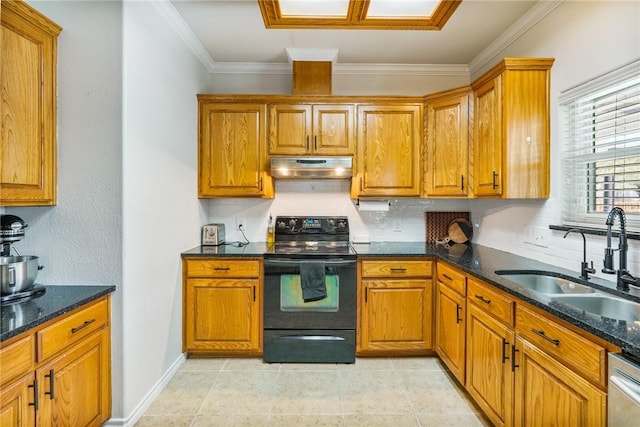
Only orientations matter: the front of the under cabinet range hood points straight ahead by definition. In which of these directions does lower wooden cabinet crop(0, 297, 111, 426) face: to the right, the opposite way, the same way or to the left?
to the left

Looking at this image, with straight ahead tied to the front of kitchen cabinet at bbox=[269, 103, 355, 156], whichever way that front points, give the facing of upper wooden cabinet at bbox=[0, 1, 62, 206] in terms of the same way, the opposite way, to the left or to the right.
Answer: to the left

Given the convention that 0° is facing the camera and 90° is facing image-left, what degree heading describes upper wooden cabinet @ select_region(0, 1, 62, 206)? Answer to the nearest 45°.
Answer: approximately 315°

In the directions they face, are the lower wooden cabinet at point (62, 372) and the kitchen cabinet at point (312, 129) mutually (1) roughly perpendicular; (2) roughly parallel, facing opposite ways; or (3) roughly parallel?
roughly perpendicular

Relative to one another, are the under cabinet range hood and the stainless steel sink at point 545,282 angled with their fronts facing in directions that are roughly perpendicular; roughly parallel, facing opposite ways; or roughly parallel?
roughly perpendicular

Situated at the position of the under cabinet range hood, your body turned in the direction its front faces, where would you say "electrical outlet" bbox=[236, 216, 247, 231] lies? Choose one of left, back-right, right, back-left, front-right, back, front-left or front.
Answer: back-right

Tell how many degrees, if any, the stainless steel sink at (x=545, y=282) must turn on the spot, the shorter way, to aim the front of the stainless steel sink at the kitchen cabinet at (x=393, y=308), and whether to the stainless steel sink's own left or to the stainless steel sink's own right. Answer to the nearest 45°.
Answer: approximately 45° to the stainless steel sink's own right

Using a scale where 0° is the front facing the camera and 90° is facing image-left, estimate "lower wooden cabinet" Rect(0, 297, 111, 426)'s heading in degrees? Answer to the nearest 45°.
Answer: approximately 315°

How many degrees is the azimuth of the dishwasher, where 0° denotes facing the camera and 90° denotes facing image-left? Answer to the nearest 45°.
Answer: approximately 45°

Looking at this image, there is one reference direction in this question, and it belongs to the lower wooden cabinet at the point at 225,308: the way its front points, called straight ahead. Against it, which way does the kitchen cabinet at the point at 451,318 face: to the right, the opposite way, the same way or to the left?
to the right

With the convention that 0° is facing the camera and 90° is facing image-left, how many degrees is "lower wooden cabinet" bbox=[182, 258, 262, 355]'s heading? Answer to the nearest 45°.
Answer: approximately 0°

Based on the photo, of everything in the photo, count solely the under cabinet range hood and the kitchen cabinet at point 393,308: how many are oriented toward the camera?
2
